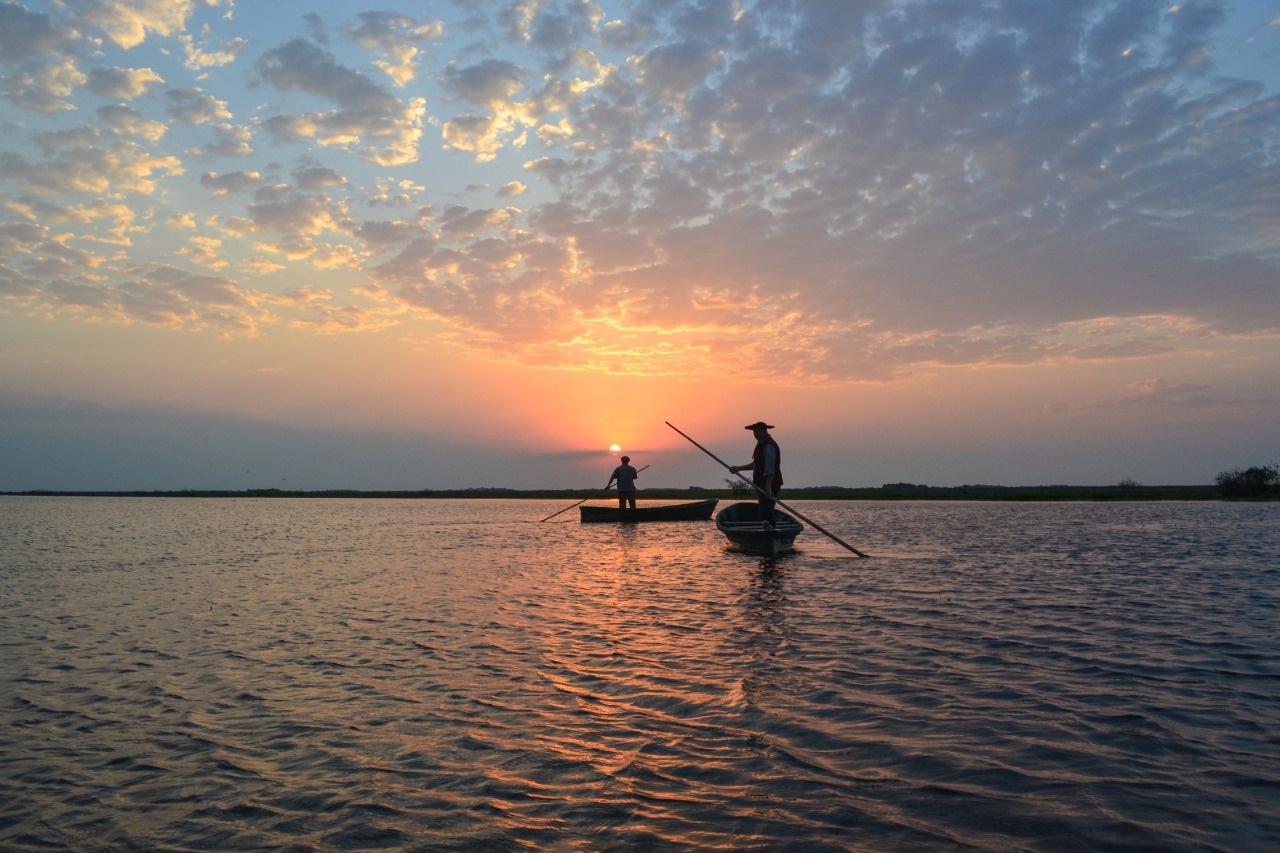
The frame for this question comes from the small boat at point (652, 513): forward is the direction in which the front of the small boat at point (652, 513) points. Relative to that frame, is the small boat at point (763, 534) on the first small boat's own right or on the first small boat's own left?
on the first small boat's own right

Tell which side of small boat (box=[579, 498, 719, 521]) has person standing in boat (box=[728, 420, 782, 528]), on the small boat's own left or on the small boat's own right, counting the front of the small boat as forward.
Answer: on the small boat's own right

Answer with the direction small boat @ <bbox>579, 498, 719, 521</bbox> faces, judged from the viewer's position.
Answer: facing to the right of the viewer
